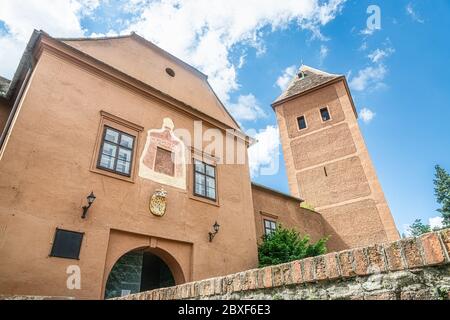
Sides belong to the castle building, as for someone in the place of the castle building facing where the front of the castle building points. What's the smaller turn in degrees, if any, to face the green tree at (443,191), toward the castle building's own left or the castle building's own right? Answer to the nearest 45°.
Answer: approximately 90° to the castle building's own left

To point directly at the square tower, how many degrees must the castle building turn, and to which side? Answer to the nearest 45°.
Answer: approximately 90° to its left

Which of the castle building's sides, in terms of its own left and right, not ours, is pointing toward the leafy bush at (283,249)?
left

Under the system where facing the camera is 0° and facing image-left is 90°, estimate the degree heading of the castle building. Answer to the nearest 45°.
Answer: approximately 315°
